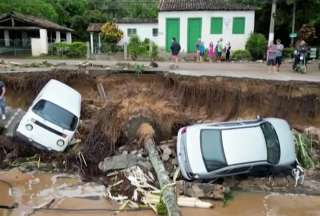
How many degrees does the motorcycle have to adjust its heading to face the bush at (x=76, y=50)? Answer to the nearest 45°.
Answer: approximately 90° to its right

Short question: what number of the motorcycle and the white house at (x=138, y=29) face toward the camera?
2

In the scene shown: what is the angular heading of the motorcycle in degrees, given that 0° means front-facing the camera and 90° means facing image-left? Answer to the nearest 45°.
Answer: approximately 0°

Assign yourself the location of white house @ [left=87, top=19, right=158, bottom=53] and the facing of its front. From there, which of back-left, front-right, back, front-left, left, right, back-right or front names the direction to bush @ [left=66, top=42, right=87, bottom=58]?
front-right

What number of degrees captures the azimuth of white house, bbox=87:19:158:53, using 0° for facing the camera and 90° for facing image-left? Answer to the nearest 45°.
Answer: approximately 0°

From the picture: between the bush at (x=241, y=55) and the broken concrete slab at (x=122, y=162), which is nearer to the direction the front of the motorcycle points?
the broken concrete slab

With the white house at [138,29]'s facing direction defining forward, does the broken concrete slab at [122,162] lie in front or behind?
in front

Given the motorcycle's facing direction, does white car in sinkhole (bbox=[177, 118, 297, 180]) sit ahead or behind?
ahead

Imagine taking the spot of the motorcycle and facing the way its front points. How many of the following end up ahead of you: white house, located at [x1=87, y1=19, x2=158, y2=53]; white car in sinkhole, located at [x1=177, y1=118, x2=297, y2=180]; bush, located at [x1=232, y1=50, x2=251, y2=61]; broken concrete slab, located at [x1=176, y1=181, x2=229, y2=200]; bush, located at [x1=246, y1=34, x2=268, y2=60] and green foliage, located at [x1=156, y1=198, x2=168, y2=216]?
3

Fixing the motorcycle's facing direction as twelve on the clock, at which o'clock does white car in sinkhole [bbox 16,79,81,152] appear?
The white car in sinkhole is roughly at 1 o'clock from the motorcycle.
